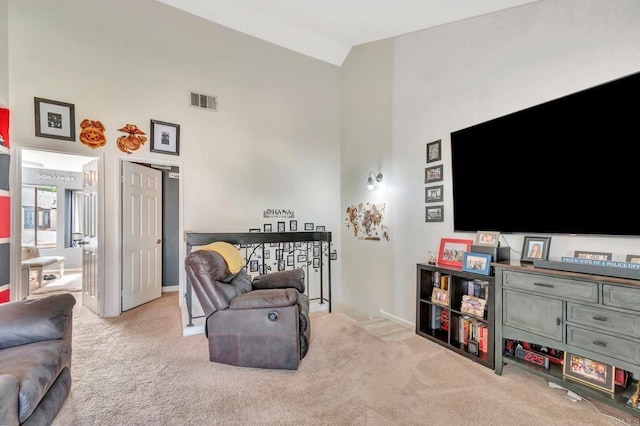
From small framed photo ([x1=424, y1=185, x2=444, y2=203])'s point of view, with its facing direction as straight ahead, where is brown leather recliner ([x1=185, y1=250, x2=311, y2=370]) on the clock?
The brown leather recliner is roughly at 12 o'clock from the small framed photo.

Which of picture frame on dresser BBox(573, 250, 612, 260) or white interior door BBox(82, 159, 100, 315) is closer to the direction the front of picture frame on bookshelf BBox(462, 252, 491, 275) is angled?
the white interior door

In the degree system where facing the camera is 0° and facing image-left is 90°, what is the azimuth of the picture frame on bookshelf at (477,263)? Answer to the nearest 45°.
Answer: approximately 45°

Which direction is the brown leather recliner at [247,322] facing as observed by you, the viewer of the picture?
facing to the right of the viewer

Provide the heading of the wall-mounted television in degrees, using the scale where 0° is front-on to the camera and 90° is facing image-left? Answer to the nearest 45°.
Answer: approximately 45°
